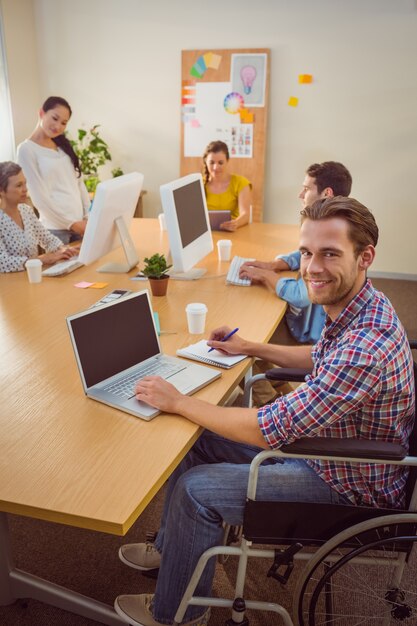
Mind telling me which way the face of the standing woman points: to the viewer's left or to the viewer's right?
to the viewer's right

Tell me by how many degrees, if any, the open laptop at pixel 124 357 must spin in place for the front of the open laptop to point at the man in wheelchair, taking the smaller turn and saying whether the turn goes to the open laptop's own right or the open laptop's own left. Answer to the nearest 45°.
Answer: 0° — it already faces them

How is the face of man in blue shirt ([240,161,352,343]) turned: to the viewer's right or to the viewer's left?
to the viewer's left

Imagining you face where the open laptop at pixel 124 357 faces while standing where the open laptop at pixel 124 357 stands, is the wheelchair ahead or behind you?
ahead

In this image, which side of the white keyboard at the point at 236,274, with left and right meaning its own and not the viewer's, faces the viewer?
right

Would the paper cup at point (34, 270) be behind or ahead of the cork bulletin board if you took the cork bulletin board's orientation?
ahead

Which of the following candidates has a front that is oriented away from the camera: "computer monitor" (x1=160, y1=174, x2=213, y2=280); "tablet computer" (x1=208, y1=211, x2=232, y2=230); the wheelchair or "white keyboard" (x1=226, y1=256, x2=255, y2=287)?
the tablet computer

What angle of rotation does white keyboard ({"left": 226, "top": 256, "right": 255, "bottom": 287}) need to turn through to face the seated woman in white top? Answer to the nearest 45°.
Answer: approximately 180°

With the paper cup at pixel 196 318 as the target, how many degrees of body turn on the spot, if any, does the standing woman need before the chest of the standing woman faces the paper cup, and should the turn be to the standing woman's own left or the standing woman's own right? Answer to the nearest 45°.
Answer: approximately 45° to the standing woman's own right

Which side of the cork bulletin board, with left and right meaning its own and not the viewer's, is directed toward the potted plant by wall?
right

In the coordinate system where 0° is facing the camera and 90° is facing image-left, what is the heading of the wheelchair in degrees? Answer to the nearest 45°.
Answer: approximately 90°

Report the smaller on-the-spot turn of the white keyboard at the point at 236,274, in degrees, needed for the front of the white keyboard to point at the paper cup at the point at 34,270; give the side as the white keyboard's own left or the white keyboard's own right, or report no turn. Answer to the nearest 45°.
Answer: approximately 180°

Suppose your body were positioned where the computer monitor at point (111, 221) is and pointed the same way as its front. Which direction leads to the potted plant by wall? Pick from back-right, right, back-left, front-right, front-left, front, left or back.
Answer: front-right
